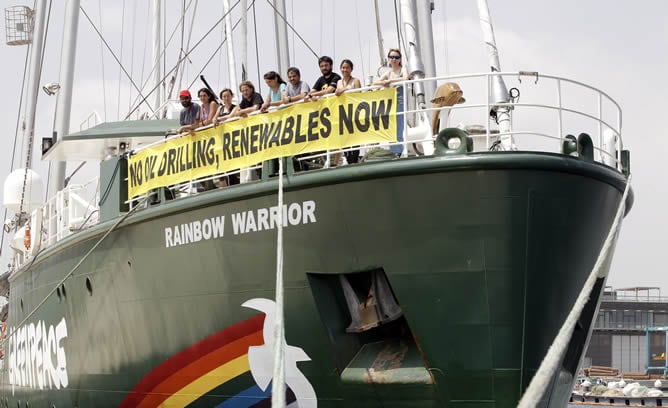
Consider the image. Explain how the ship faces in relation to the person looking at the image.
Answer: facing the viewer and to the right of the viewer

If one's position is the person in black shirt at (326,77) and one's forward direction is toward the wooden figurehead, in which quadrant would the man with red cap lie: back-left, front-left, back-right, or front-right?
back-left
